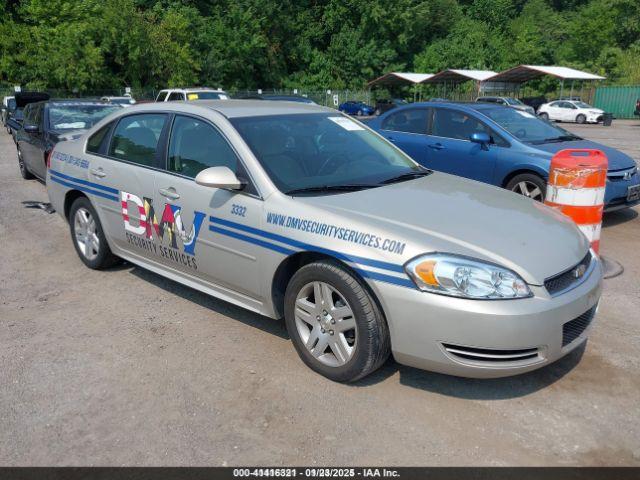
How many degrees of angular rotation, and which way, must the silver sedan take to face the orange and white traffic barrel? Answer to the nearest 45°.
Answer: approximately 90° to its left

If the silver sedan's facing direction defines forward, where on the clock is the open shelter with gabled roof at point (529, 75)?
The open shelter with gabled roof is roughly at 8 o'clock from the silver sedan.

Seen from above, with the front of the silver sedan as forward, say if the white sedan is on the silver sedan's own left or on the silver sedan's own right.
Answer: on the silver sedan's own left

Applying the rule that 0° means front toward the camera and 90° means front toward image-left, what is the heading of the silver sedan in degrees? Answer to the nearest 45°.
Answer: approximately 315°

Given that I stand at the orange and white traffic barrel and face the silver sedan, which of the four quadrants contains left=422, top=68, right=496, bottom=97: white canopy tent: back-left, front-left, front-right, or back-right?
back-right

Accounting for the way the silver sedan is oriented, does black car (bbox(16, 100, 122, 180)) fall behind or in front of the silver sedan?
behind
